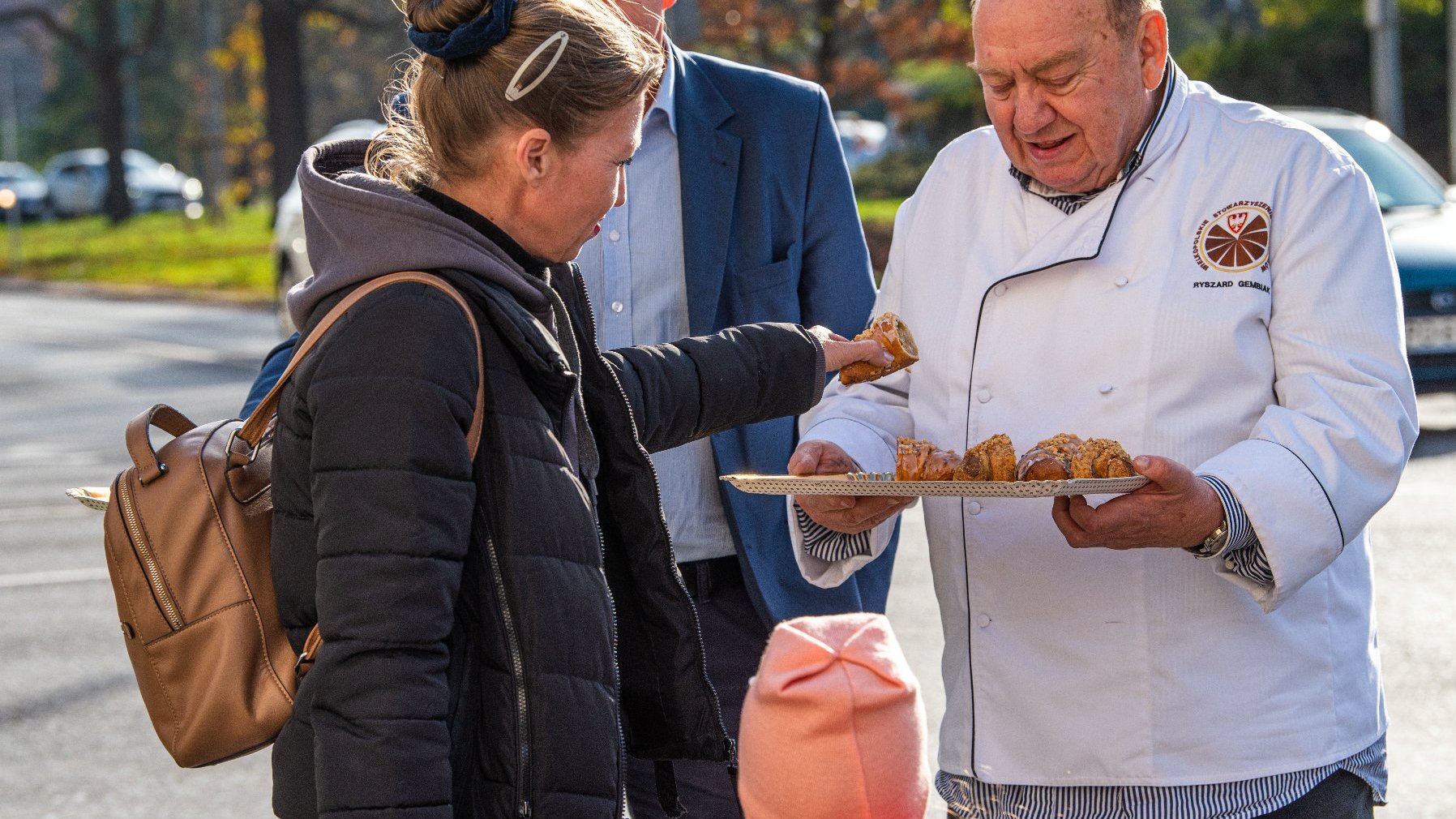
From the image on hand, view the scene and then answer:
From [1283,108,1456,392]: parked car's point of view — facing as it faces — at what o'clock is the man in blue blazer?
The man in blue blazer is roughly at 2 o'clock from the parked car.

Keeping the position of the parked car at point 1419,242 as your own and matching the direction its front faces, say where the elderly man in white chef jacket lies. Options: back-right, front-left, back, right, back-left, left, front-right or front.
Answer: front-right

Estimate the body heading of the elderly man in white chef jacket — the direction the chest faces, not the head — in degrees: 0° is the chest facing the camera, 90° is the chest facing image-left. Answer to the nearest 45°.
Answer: approximately 45°

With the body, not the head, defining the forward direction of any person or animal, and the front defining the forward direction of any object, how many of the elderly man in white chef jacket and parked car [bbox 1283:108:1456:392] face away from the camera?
0

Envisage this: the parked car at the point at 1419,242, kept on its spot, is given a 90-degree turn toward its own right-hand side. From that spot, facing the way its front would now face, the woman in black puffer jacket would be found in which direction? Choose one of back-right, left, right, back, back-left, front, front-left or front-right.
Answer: front-left

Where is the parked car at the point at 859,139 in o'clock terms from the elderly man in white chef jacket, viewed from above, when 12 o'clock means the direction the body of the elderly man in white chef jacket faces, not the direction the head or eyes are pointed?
The parked car is roughly at 4 o'clock from the elderly man in white chef jacket.

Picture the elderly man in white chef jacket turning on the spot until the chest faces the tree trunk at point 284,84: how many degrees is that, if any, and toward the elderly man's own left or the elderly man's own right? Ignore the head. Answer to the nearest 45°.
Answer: approximately 90° to the elderly man's own right

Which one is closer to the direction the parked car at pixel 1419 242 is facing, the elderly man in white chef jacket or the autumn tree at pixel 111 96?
the elderly man in white chef jacket

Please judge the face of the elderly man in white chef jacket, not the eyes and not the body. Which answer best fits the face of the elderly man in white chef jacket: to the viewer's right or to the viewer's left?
to the viewer's left

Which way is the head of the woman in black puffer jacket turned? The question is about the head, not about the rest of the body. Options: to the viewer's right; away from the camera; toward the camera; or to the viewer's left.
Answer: to the viewer's right

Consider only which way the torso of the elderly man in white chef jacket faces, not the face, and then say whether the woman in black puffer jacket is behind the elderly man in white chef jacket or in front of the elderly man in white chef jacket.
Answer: in front

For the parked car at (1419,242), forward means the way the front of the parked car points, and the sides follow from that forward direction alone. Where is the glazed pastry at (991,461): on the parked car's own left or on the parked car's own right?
on the parked car's own right
